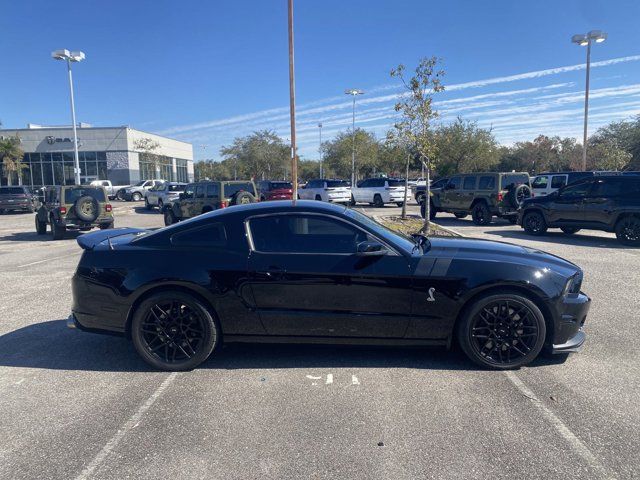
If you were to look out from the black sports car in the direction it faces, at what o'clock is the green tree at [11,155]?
The green tree is roughly at 8 o'clock from the black sports car.

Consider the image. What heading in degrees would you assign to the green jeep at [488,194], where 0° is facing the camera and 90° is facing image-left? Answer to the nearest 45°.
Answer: approximately 135°

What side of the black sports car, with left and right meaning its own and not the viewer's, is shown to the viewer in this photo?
right

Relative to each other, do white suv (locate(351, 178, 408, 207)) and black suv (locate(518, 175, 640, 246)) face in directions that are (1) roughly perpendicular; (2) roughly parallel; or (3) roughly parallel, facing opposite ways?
roughly parallel

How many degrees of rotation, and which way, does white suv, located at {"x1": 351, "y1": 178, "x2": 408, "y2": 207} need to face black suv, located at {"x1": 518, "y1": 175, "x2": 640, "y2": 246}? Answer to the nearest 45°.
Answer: approximately 135° to its left

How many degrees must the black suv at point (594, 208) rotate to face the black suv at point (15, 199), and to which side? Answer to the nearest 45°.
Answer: approximately 45° to its left

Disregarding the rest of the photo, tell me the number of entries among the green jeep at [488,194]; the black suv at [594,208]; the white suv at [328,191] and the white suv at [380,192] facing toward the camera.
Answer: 0

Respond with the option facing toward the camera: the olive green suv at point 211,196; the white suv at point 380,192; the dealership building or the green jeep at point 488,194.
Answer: the dealership building

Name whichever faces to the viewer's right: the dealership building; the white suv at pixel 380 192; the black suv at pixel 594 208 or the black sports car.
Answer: the black sports car

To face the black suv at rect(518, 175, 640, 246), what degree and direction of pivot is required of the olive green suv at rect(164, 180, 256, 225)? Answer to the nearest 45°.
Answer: approximately 180°

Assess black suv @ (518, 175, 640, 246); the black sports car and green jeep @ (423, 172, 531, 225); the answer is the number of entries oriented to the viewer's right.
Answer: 1

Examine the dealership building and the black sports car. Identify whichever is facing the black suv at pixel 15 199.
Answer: the dealership building

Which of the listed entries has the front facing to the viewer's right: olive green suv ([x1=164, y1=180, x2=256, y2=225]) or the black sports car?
the black sports car

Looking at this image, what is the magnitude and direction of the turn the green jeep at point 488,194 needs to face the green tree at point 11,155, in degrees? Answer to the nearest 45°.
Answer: approximately 45° to its left

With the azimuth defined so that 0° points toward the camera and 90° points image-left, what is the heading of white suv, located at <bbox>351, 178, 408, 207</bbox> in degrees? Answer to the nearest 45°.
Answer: approximately 135°

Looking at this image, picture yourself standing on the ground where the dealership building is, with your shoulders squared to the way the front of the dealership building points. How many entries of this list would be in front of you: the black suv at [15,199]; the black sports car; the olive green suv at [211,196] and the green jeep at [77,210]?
4
